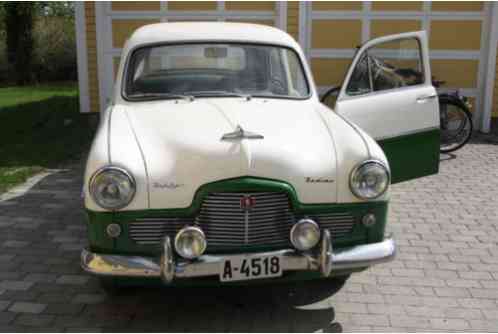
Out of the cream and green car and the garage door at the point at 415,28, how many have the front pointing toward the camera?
2

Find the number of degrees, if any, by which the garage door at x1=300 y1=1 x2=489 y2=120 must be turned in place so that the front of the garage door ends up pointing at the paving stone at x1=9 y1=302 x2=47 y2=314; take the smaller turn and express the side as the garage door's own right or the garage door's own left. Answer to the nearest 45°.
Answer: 0° — it already faces it

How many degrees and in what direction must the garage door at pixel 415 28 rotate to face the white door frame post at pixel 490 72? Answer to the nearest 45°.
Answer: approximately 90° to its left

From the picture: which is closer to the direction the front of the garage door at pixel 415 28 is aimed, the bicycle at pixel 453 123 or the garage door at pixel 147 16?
the bicycle

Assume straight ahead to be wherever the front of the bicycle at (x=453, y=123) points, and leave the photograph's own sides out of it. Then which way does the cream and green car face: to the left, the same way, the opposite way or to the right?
to the left

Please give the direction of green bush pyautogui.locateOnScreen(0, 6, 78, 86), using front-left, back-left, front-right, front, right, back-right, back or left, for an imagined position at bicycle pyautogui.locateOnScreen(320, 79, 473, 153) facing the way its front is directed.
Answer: front-right

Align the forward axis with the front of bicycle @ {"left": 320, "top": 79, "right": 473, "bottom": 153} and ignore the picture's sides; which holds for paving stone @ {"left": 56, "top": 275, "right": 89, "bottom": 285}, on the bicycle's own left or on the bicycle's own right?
on the bicycle's own left

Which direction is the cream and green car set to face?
toward the camera

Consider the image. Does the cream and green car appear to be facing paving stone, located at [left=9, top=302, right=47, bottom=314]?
no

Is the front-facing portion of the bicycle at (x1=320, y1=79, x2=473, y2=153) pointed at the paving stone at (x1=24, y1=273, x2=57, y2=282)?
no

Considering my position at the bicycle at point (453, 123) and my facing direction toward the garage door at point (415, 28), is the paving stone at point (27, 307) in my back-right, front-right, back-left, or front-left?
back-left

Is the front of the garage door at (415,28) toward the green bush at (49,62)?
no

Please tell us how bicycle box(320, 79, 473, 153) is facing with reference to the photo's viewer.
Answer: facing to the left of the viewer

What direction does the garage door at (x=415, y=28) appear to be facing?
toward the camera

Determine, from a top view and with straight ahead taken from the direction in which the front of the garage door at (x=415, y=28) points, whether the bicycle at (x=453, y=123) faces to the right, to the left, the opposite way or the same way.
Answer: to the right

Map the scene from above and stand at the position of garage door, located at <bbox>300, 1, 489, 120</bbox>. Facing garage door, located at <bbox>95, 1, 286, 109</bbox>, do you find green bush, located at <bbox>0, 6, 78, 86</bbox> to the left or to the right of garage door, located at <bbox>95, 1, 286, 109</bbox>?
right

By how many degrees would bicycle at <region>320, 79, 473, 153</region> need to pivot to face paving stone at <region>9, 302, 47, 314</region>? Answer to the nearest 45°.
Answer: approximately 45° to its left

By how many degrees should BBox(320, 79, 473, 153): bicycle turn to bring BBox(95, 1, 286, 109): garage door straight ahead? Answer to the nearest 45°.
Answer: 0° — it already faces it

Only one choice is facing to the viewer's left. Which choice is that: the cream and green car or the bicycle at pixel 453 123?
the bicycle
